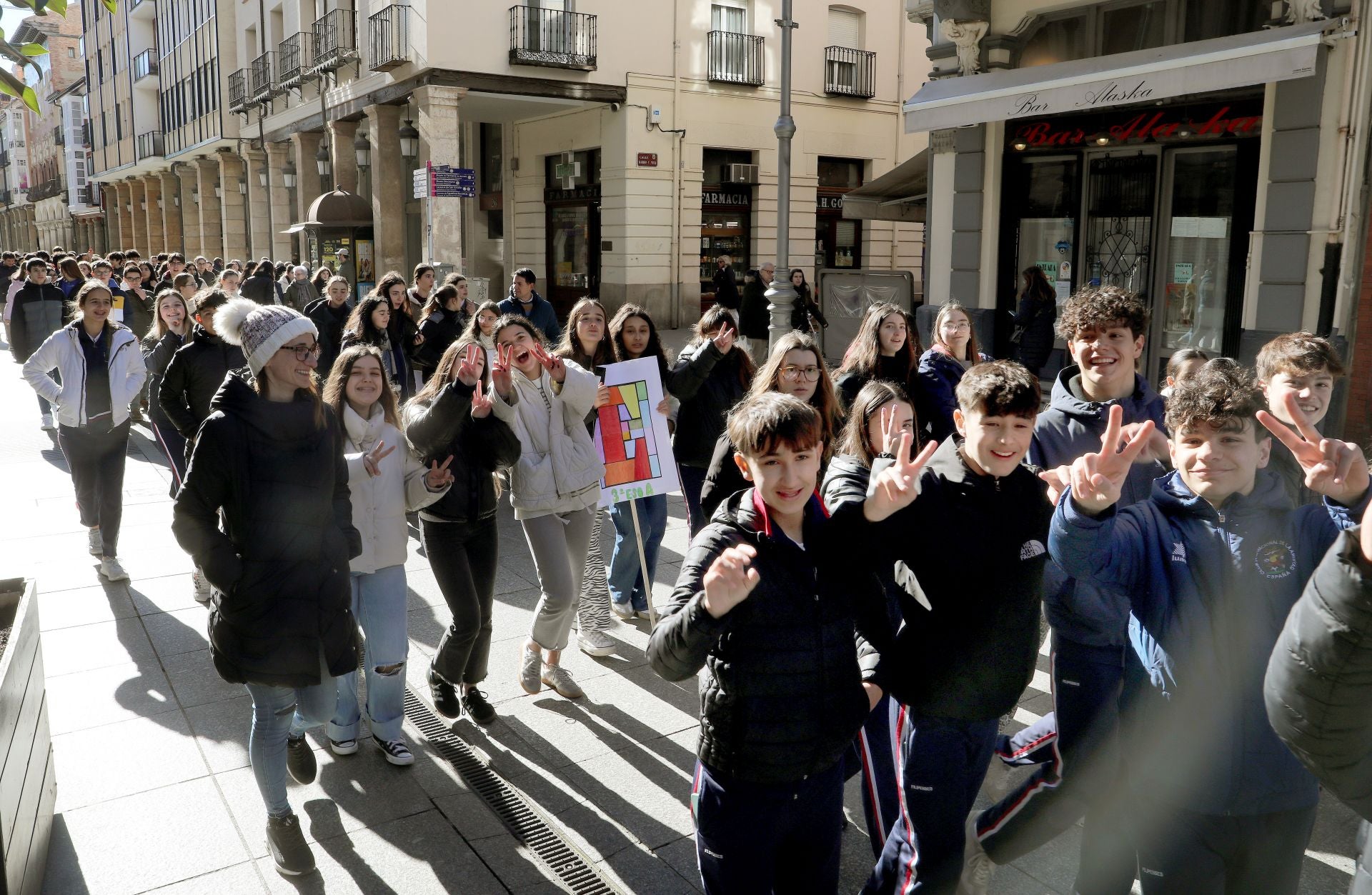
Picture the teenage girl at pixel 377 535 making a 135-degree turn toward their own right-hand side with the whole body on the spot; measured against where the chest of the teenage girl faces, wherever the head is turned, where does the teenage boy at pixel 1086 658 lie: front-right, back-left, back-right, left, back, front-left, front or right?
back

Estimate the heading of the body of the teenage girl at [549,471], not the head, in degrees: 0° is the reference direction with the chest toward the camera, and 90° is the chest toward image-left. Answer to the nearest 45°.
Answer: approximately 0°

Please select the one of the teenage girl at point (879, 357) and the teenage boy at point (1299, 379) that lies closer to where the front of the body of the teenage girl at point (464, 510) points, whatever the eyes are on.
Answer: the teenage boy

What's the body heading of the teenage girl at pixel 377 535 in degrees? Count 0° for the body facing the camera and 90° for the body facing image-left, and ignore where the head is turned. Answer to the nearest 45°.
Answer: approximately 0°

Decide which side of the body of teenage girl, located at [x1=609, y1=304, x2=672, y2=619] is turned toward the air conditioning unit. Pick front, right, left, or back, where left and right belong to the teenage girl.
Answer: back

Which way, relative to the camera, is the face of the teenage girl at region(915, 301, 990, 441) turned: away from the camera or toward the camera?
toward the camera

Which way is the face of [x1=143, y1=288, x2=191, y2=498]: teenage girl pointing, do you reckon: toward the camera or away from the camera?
toward the camera

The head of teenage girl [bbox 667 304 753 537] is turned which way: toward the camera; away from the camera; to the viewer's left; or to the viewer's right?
toward the camera

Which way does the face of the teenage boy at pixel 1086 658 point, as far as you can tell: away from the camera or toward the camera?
toward the camera

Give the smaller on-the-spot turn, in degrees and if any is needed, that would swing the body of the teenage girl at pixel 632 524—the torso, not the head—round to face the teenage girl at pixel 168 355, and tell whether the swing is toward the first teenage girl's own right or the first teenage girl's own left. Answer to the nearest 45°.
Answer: approximately 135° to the first teenage girl's own right

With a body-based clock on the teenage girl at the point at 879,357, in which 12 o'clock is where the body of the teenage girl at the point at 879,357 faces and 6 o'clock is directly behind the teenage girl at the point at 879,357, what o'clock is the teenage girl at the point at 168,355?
the teenage girl at the point at 168,355 is roughly at 5 o'clock from the teenage girl at the point at 879,357.

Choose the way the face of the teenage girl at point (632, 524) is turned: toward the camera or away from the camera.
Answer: toward the camera

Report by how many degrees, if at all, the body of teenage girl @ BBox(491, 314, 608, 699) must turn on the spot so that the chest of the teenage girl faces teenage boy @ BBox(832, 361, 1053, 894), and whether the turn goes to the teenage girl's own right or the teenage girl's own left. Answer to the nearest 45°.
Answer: approximately 45° to the teenage girl's own left

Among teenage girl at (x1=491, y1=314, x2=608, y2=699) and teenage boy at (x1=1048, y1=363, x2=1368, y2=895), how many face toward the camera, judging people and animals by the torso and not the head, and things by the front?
2

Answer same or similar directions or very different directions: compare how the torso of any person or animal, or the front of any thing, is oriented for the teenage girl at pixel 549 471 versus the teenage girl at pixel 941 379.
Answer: same or similar directions

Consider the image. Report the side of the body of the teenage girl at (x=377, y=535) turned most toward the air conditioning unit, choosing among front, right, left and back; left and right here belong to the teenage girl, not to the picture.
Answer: back

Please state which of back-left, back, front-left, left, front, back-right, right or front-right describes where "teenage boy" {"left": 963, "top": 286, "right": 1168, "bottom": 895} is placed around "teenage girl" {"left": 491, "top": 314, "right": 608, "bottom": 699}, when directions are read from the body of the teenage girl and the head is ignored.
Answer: front-left

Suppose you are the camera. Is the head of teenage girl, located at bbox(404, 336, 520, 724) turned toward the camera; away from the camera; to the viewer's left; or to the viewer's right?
toward the camera

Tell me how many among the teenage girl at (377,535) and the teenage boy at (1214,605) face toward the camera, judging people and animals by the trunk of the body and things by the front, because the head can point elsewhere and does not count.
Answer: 2

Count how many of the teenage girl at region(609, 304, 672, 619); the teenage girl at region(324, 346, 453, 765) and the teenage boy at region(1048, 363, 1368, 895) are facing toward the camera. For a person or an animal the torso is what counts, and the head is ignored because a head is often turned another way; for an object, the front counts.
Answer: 3

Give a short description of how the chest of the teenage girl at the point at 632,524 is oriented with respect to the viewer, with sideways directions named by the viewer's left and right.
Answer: facing the viewer
